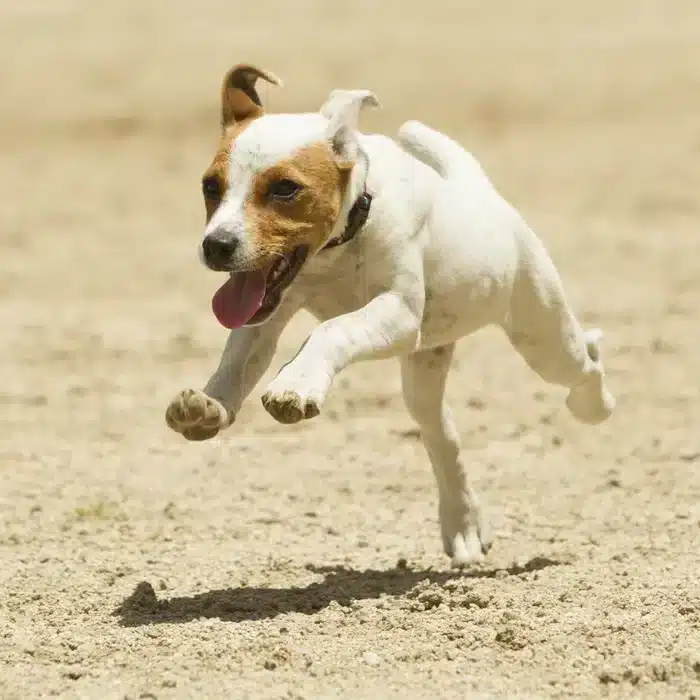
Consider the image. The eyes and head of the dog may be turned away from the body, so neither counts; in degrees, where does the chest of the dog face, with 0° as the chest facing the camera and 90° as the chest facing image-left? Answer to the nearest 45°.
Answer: approximately 45°
